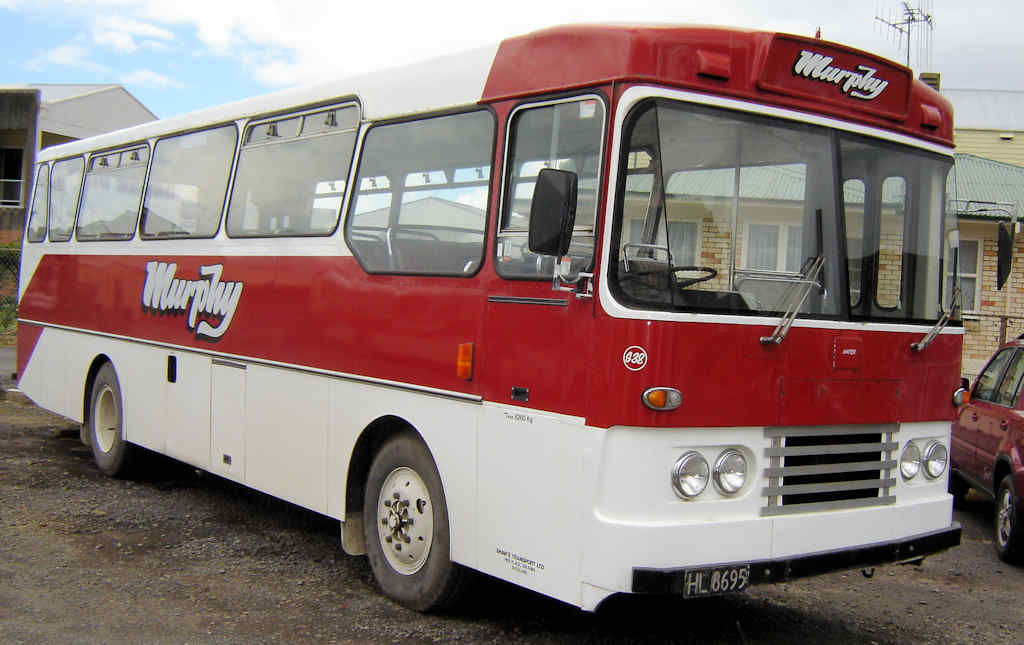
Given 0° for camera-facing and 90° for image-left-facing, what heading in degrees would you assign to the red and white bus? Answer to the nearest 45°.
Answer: approximately 315°

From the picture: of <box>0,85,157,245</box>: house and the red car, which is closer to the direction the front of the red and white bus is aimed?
the red car

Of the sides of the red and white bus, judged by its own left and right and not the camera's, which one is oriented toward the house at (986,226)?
left

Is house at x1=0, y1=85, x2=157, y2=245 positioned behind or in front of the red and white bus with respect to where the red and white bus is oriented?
behind

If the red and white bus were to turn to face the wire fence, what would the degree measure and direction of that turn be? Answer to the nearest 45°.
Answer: approximately 180°

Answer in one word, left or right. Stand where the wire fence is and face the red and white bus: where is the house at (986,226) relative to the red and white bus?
left
